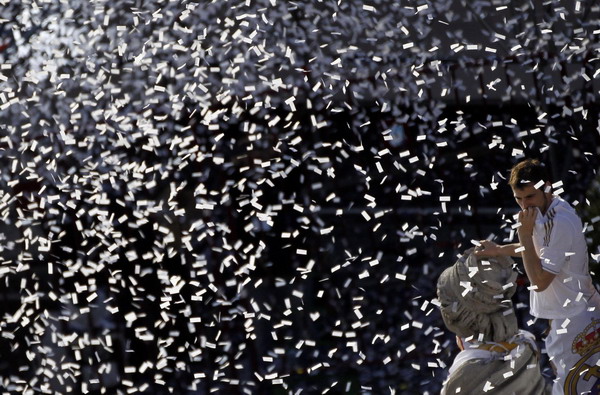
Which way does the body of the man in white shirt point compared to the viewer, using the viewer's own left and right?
facing to the left of the viewer
